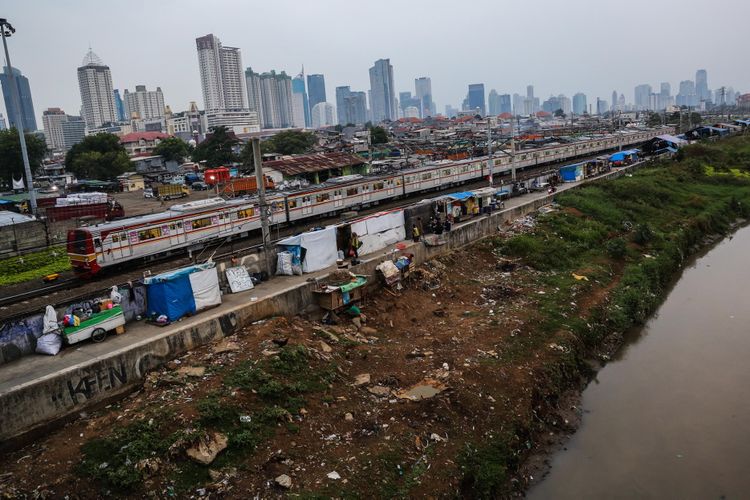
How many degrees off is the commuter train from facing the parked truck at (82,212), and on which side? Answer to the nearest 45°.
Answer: approximately 90° to its right

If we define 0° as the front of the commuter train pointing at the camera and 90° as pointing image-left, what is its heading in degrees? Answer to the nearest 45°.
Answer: approximately 45°

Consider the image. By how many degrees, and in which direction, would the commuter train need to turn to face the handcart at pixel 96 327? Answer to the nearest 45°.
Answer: approximately 45° to its left

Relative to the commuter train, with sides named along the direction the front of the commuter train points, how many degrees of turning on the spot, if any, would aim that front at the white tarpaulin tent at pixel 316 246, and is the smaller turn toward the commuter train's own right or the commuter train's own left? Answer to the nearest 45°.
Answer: approximately 90° to the commuter train's own left

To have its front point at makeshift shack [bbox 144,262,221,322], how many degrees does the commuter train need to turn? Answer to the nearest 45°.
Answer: approximately 45° to its left

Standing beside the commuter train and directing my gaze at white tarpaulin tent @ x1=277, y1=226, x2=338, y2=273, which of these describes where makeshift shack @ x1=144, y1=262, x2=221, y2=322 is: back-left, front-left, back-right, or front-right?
front-right

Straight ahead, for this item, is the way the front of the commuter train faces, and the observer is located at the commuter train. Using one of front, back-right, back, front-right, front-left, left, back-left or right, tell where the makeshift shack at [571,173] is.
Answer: back

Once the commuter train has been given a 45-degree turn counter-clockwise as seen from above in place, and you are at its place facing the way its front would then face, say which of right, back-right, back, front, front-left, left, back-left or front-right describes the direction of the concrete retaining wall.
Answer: front
